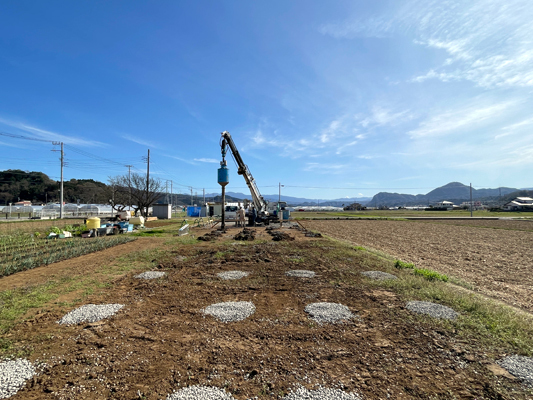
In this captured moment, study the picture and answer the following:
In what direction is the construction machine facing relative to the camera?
to the viewer's left

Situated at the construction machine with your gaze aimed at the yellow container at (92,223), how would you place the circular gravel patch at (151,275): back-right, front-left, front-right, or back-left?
front-left

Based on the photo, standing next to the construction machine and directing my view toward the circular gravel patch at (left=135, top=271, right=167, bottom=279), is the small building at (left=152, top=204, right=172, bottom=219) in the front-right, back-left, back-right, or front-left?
back-right

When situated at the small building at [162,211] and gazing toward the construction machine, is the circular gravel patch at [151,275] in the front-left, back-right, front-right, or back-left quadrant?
front-right

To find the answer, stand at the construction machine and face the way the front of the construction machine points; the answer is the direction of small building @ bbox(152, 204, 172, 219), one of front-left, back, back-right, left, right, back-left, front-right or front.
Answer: front-right

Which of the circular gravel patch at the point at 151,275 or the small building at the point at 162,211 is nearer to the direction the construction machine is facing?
the small building

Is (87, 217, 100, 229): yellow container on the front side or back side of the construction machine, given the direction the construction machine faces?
on the front side

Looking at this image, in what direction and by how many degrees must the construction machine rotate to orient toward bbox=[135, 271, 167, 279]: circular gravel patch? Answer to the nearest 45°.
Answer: approximately 90° to its left

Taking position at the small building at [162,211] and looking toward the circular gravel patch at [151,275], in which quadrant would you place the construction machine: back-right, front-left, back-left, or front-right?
front-left

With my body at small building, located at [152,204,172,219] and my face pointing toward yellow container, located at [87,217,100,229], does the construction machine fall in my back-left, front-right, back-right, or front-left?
front-left

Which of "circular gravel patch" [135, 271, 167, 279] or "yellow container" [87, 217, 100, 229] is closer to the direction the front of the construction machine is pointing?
the yellow container

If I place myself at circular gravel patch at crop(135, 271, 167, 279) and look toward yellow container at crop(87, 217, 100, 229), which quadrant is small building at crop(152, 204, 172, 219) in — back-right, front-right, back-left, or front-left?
front-right
